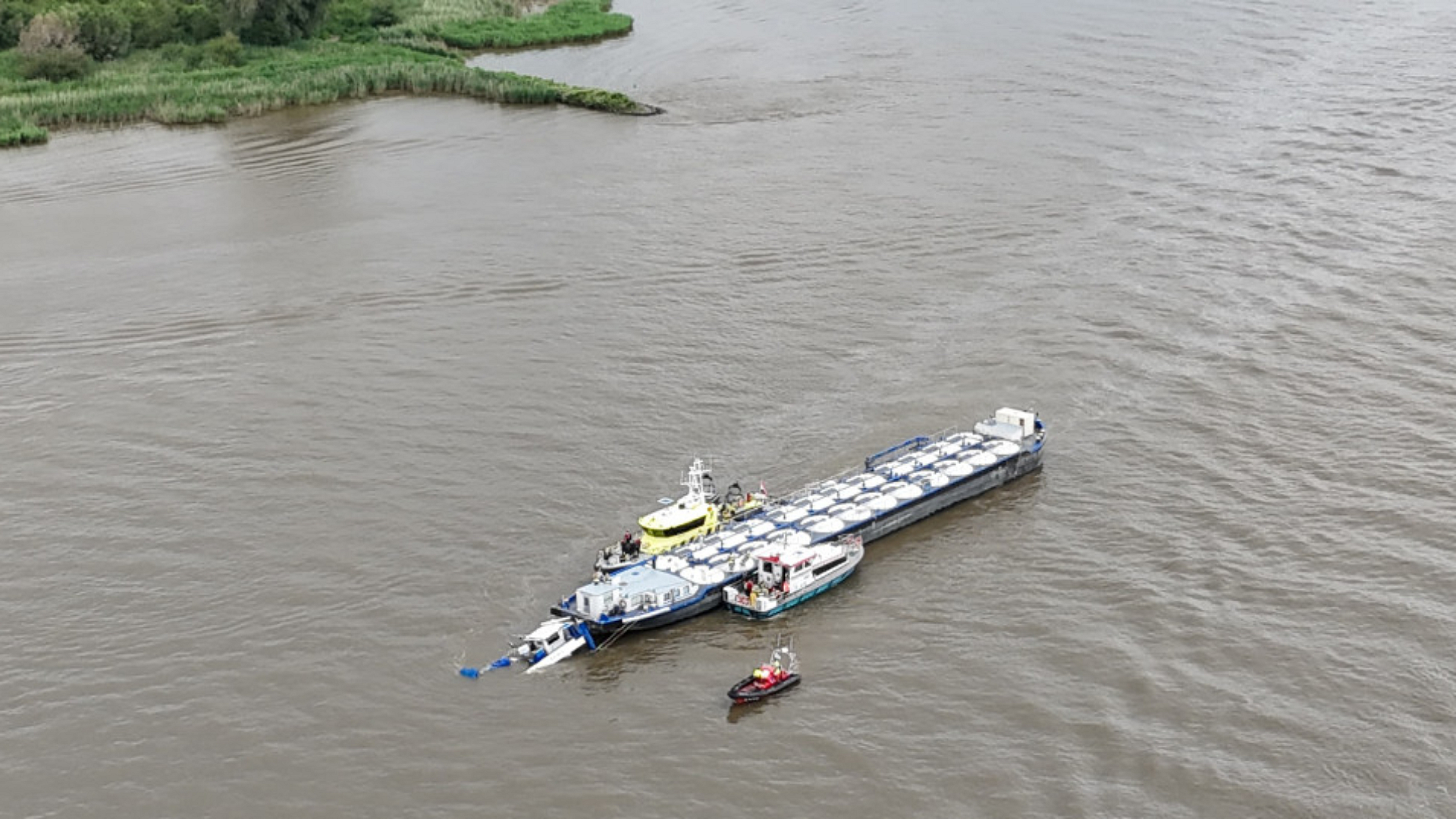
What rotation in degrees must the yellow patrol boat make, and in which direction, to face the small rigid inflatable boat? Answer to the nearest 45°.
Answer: approximately 45° to its left

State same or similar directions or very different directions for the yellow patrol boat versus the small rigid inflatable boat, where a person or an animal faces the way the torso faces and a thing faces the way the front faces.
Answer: same or similar directions

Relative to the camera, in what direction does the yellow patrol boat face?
facing the viewer and to the left of the viewer

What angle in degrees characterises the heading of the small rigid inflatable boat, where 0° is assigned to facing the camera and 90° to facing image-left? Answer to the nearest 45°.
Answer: approximately 45°

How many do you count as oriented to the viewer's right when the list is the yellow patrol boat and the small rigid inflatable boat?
0

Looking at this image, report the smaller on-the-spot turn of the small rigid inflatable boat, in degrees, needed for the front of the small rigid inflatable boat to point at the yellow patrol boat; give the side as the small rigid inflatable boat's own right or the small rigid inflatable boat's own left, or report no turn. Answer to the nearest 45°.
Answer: approximately 135° to the small rigid inflatable boat's own right
